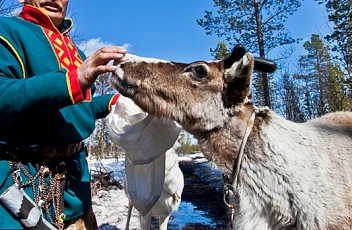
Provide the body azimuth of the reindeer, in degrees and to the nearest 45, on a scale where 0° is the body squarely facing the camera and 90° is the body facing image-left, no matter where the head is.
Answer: approximately 90°

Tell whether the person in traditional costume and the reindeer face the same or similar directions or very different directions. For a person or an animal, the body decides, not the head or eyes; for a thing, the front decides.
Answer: very different directions

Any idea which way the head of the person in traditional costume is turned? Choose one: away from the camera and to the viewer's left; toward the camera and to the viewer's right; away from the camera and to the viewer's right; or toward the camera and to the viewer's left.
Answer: toward the camera and to the viewer's right

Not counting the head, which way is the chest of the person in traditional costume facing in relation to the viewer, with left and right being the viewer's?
facing the viewer and to the right of the viewer

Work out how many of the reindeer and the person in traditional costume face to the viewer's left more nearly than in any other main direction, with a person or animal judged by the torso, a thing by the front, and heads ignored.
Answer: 1

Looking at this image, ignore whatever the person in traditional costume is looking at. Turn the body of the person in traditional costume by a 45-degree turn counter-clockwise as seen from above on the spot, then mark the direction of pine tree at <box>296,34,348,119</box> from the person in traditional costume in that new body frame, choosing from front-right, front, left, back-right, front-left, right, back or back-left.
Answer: front-left

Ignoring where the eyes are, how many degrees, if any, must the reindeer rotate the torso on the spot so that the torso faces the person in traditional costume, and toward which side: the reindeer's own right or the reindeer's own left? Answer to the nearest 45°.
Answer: approximately 45° to the reindeer's own left

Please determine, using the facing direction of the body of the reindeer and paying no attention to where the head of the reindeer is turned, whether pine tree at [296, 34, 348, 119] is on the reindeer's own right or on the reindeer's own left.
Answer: on the reindeer's own right
